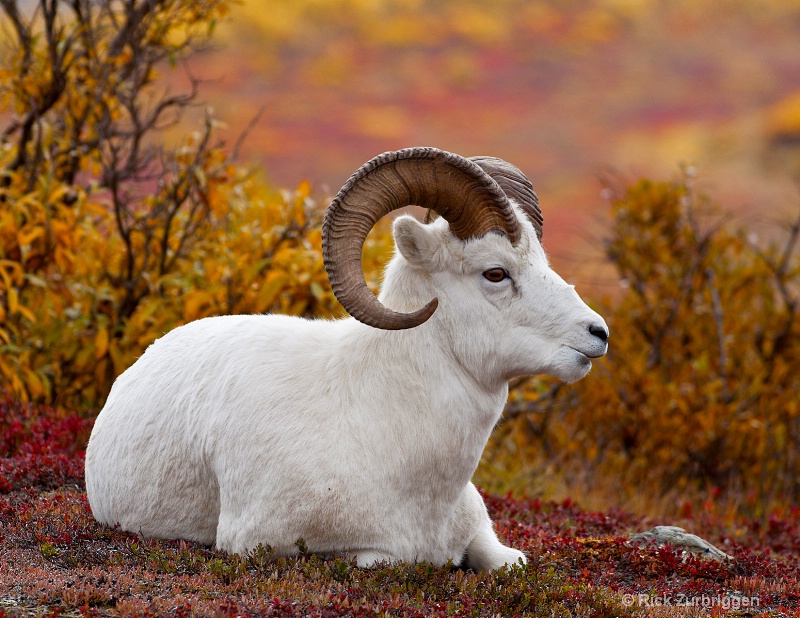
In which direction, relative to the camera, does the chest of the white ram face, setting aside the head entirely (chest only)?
to the viewer's right
